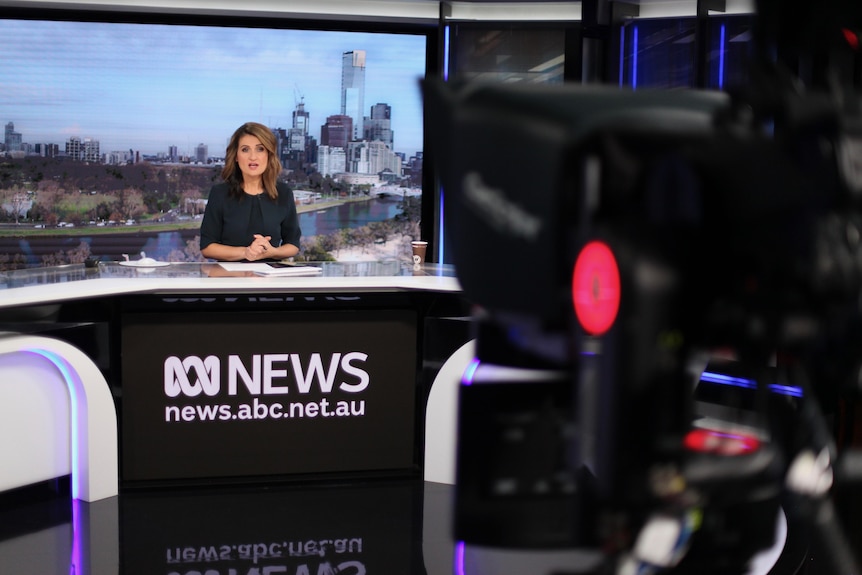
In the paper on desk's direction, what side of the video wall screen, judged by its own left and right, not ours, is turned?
front

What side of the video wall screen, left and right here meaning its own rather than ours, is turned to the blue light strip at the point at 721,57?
left

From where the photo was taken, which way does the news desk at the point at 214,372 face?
toward the camera

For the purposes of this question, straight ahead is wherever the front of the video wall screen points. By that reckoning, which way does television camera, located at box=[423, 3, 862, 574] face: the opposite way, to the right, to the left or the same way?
the opposite way

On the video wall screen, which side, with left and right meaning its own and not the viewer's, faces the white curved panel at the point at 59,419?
front

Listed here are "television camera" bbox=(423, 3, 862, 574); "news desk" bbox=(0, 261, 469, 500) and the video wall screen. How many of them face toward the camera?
2

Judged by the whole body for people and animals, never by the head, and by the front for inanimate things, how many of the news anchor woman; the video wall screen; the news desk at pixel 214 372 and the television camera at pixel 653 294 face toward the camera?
3

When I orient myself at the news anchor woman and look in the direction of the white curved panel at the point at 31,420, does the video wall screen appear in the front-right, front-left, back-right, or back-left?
back-right

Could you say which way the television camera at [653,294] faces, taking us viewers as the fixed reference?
facing away from the viewer and to the left of the viewer

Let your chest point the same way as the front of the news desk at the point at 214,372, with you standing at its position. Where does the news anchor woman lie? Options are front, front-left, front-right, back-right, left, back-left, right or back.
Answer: back

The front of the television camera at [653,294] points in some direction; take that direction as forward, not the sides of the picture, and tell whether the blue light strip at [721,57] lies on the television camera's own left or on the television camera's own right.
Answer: on the television camera's own right

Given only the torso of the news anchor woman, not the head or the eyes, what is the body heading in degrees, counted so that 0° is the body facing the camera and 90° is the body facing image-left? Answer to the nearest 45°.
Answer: approximately 0°

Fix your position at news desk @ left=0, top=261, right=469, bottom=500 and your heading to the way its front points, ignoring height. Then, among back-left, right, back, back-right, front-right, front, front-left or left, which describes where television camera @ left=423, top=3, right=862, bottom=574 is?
front

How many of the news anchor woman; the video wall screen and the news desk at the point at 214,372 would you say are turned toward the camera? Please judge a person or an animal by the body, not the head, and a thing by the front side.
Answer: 3

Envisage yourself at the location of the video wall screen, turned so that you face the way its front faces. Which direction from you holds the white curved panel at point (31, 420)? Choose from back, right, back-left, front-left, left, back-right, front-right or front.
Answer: front
